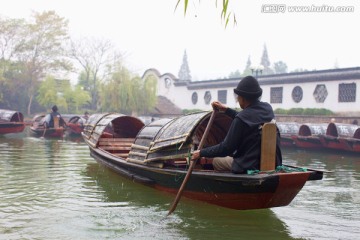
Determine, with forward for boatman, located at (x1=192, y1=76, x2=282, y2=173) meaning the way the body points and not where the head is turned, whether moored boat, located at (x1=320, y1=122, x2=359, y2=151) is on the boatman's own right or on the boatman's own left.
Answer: on the boatman's own right

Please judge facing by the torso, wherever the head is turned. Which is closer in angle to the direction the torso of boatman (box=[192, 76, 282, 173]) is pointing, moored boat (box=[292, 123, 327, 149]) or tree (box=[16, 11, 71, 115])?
the tree

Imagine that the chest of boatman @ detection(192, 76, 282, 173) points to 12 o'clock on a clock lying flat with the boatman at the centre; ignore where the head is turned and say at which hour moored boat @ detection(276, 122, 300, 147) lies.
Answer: The moored boat is roughly at 2 o'clock from the boatman.

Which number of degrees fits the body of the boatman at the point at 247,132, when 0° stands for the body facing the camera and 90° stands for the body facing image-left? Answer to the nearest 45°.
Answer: approximately 135°

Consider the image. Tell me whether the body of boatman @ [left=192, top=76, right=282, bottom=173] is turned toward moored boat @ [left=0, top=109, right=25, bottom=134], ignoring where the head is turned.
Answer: yes
